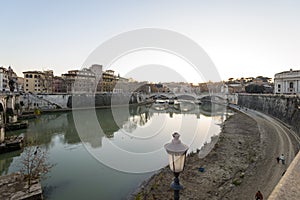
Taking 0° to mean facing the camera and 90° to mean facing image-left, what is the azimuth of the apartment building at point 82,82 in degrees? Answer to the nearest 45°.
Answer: approximately 0°

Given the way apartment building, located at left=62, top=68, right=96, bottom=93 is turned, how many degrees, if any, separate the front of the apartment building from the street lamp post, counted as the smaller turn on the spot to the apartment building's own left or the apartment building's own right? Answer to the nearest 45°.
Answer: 0° — it already faces it
